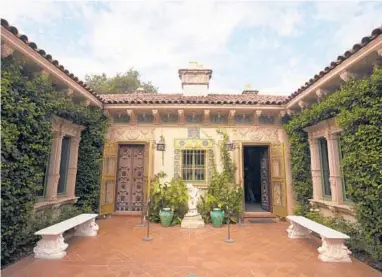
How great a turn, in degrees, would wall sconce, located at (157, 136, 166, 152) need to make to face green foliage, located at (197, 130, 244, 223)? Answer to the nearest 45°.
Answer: approximately 90° to its left

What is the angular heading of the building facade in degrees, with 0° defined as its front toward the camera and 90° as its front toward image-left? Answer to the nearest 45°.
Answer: approximately 0°

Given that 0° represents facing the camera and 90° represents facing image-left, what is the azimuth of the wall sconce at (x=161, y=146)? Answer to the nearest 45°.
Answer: approximately 0°
